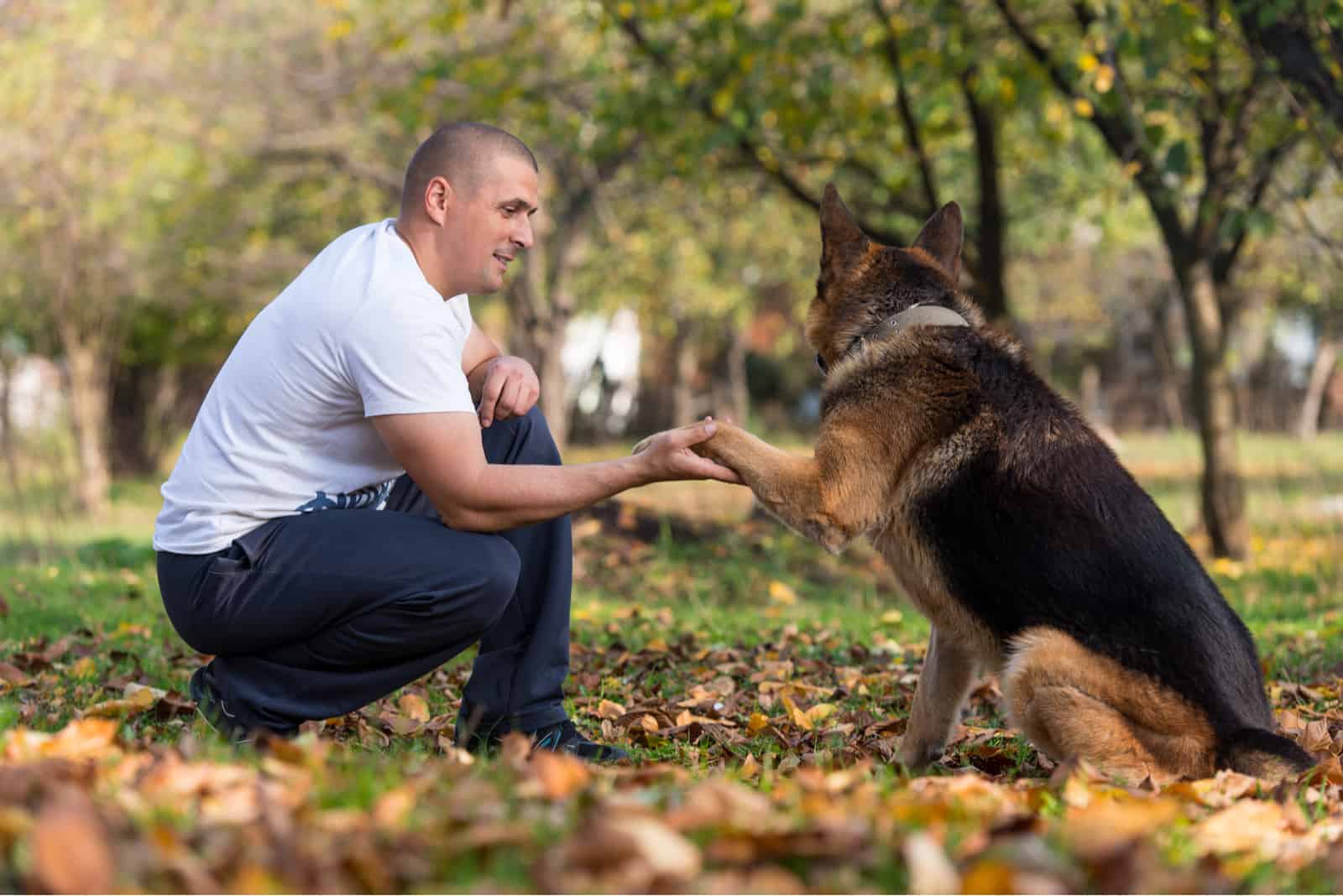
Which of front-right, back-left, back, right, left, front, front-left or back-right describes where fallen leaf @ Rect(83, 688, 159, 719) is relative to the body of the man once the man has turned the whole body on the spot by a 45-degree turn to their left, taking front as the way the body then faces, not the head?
left

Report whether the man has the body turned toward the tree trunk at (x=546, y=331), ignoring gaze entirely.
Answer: no

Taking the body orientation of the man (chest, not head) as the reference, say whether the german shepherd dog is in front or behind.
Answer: in front

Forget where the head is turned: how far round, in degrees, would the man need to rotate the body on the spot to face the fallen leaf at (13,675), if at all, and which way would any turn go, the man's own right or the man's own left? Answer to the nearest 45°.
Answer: approximately 135° to the man's own left

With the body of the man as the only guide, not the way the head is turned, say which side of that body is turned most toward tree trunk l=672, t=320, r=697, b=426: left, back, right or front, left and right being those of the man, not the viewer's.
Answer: left

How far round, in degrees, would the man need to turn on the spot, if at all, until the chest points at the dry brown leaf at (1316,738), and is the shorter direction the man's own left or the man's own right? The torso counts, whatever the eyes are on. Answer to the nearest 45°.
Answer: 0° — they already face it

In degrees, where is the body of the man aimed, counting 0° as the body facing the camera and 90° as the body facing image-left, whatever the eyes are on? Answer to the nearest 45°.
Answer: approximately 270°

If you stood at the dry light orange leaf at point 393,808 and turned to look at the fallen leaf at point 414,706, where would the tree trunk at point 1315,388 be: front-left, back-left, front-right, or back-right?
front-right

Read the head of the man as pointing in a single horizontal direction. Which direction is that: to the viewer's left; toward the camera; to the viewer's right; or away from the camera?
to the viewer's right

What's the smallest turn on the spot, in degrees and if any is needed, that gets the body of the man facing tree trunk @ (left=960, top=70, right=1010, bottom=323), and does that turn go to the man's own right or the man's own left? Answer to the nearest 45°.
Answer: approximately 45° to the man's own left

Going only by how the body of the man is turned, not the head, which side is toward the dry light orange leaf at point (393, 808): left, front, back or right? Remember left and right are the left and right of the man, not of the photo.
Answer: right

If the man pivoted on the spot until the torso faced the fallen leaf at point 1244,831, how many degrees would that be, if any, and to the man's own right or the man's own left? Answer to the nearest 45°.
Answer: approximately 45° to the man's own right
